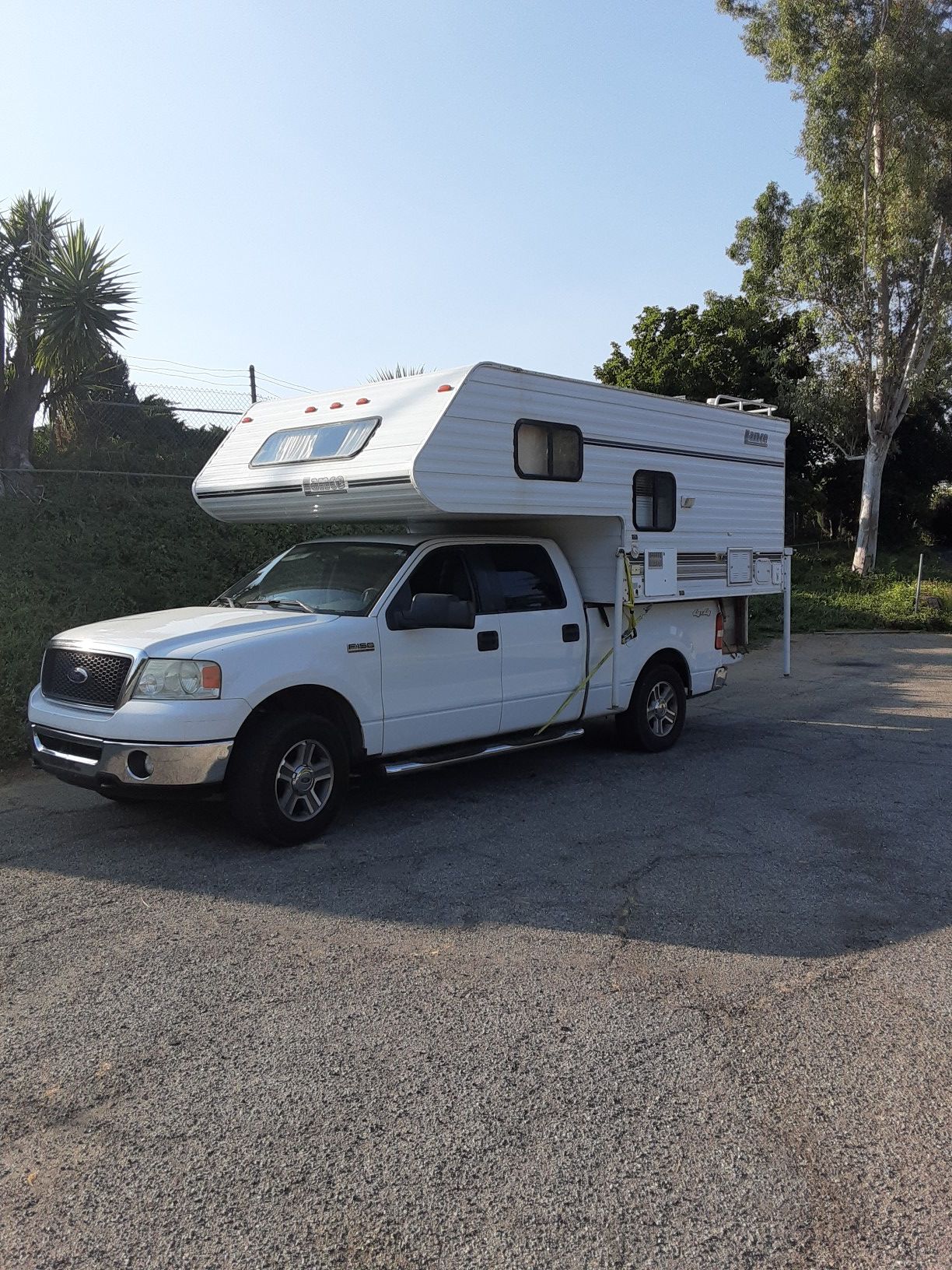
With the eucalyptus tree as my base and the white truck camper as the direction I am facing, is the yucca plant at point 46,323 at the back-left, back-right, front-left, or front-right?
front-right

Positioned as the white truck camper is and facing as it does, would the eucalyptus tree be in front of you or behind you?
behind

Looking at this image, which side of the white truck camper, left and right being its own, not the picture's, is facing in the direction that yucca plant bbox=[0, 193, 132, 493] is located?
right

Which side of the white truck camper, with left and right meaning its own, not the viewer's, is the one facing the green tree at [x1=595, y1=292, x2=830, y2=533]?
back

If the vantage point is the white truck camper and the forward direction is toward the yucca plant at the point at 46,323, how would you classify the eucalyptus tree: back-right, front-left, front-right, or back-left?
front-right
